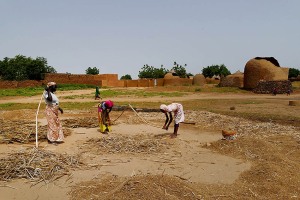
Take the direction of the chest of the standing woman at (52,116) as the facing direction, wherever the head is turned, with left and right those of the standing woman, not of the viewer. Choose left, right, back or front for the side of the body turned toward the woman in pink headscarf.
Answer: left

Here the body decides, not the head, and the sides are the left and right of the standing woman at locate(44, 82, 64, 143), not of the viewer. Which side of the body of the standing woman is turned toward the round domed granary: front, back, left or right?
left

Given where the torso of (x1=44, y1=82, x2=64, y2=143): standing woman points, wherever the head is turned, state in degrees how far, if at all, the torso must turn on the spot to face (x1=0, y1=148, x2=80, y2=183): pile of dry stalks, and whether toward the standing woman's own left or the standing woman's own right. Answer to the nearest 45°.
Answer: approximately 45° to the standing woman's own right

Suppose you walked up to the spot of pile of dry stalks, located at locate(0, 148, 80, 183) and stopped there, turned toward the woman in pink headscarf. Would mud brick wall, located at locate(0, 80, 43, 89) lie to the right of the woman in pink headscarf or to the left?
left

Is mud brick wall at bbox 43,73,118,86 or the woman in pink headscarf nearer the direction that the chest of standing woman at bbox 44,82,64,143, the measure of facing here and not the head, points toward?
the woman in pink headscarf

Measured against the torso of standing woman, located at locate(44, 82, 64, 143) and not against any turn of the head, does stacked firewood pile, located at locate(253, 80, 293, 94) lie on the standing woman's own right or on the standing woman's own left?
on the standing woman's own left

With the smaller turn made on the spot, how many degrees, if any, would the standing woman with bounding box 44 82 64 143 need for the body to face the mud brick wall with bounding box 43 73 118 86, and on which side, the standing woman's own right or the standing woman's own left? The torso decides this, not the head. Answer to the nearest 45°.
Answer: approximately 135° to the standing woman's own left

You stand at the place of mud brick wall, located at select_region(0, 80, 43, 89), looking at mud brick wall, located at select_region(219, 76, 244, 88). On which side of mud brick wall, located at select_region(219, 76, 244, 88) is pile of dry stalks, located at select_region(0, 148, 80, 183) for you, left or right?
right

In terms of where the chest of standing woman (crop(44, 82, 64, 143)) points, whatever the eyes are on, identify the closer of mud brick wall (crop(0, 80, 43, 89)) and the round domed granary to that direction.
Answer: the round domed granary

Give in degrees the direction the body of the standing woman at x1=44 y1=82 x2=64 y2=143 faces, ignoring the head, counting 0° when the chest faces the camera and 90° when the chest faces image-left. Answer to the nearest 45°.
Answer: approximately 315°
